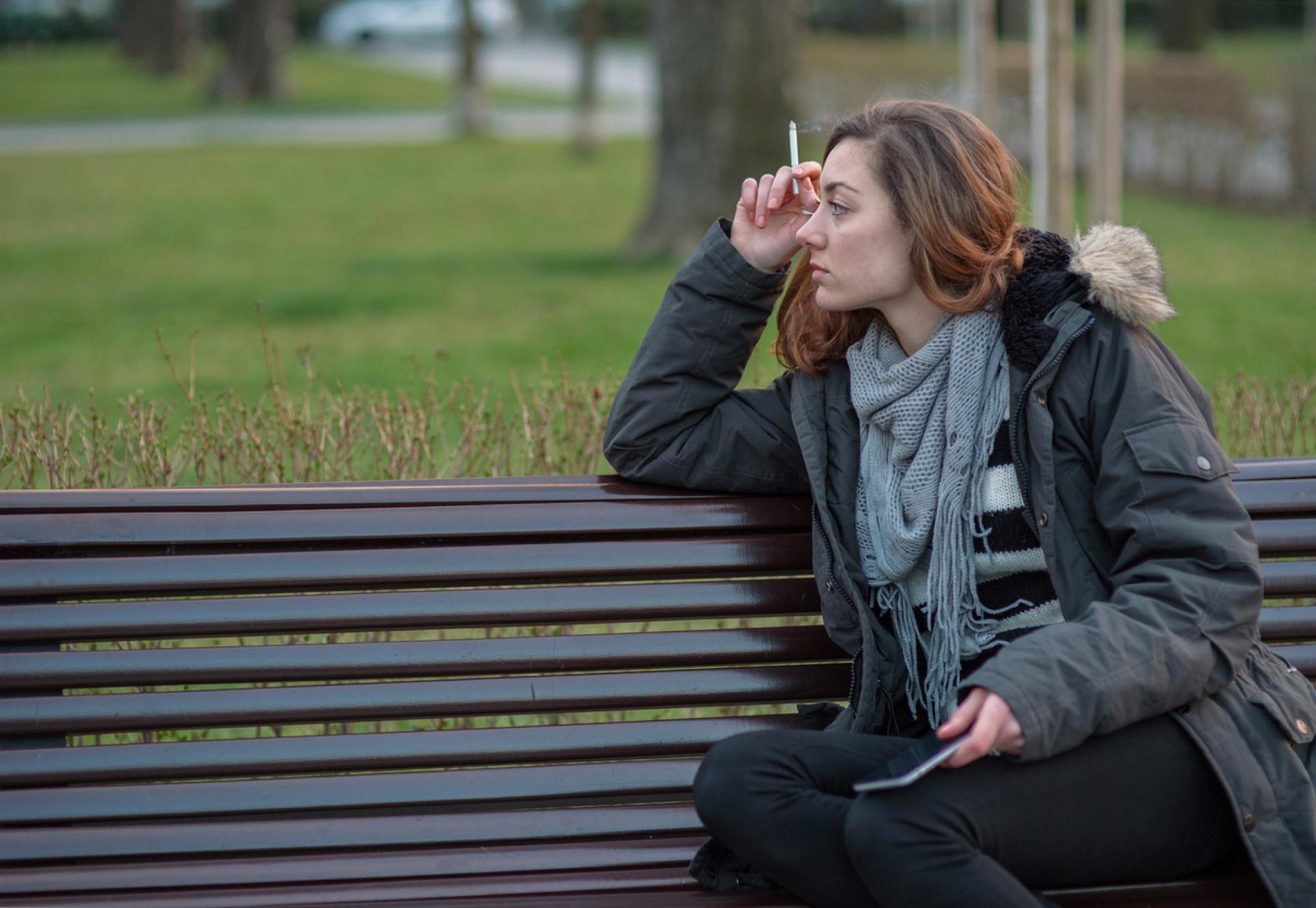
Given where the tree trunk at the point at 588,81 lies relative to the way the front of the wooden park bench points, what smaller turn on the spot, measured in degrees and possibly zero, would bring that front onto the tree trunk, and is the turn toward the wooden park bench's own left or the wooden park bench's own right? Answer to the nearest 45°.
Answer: approximately 180°

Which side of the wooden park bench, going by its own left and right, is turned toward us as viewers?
front

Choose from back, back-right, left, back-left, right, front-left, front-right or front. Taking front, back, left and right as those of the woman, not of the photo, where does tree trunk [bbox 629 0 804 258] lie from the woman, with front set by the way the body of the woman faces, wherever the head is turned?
back-right

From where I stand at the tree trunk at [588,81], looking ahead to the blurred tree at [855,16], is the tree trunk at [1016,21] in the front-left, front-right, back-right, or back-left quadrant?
front-right

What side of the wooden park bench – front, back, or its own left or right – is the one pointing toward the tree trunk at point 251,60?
back

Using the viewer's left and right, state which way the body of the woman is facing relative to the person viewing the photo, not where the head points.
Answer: facing the viewer and to the left of the viewer

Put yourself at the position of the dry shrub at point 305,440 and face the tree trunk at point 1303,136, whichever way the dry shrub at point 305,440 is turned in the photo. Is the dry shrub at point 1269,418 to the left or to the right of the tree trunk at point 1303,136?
right

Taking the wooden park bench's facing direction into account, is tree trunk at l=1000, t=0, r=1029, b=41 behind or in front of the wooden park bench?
behind

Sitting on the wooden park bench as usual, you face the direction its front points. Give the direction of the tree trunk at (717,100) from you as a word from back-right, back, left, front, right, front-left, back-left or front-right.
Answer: back

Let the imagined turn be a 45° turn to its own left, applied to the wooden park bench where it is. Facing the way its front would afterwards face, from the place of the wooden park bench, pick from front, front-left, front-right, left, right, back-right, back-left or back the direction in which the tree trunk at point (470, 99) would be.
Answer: back-left

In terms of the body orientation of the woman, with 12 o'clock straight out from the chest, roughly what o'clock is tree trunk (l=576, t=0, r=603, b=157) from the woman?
The tree trunk is roughly at 4 o'clock from the woman.

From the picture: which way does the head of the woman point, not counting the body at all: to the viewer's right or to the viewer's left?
to the viewer's left

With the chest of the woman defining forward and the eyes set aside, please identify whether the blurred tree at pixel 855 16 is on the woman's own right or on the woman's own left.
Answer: on the woman's own right
